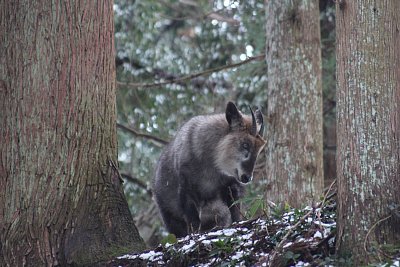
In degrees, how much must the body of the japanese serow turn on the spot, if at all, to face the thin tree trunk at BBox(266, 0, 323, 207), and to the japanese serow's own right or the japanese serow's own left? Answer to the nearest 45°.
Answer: approximately 90° to the japanese serow's own left

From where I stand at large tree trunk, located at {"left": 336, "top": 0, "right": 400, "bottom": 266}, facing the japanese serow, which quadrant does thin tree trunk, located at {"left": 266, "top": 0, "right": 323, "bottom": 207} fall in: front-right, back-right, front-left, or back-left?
front-right

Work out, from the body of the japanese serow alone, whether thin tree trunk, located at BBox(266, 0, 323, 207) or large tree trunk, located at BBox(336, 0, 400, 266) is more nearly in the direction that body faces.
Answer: the large tree trunk

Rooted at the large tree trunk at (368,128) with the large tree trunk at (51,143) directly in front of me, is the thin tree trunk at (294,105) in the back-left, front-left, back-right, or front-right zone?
front-right

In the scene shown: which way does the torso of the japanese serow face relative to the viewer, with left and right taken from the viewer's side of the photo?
facing the viewer and to the right of the viewer

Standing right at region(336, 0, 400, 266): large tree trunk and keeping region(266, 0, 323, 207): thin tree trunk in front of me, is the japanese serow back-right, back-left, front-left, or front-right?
front-left

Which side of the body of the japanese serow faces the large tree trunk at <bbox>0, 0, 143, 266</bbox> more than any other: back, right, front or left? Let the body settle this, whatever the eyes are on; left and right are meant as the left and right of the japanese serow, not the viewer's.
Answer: right
